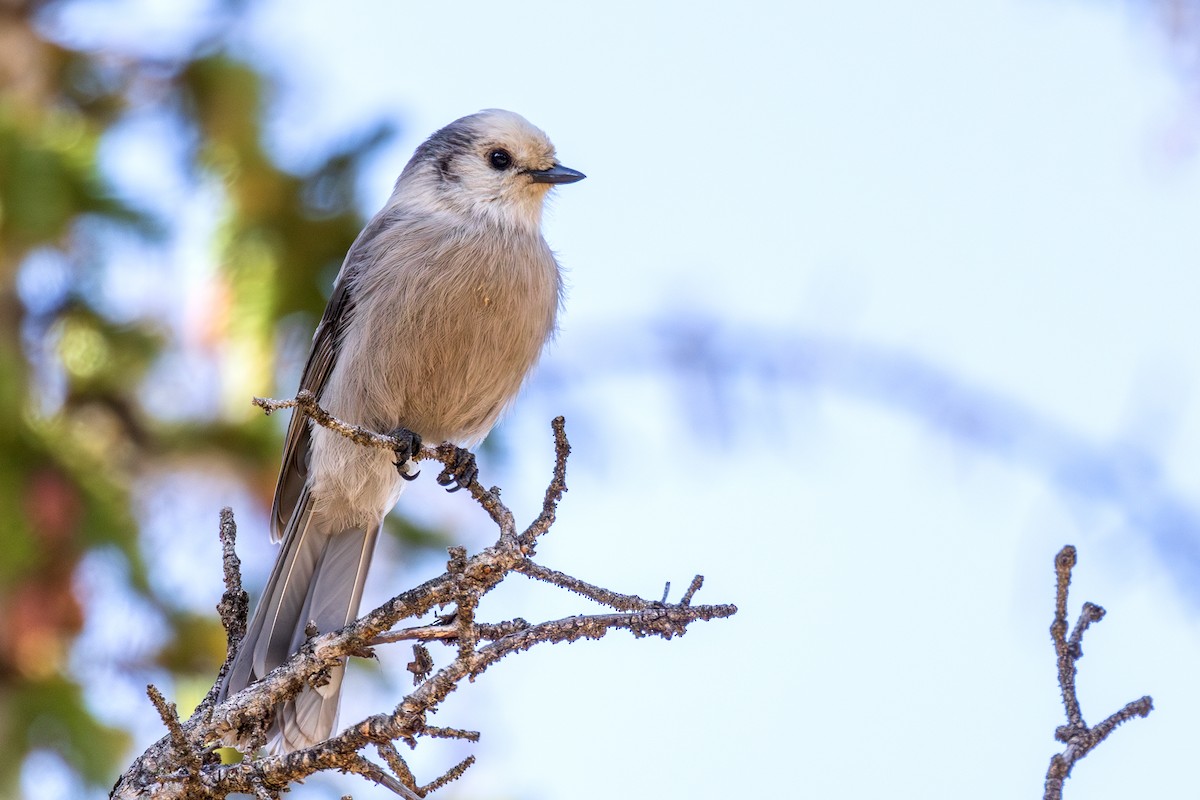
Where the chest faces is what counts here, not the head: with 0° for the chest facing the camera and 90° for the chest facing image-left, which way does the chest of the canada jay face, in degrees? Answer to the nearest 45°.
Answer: approximately 315°
